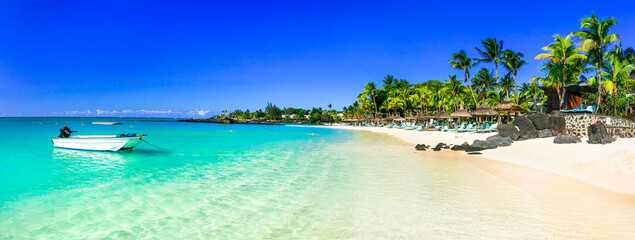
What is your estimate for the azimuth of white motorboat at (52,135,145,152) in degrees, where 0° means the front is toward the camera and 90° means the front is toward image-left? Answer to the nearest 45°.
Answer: approximately 270°

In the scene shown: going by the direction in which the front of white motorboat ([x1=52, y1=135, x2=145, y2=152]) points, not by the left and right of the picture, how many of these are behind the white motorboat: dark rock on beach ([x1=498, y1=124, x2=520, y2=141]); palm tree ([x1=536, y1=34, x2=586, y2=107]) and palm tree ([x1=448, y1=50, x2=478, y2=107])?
0

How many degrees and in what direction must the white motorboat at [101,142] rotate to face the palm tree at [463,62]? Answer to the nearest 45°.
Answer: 0° — it already faces it

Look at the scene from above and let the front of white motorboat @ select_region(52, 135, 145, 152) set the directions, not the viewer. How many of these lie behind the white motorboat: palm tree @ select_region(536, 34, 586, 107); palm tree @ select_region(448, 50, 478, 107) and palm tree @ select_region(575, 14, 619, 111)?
0

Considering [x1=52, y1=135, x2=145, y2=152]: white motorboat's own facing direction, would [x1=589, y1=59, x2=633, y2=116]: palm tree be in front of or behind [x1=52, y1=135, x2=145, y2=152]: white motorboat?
in front

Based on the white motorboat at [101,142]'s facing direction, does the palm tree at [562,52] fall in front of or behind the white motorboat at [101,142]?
in front

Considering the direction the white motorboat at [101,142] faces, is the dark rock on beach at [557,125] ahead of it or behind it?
ahead

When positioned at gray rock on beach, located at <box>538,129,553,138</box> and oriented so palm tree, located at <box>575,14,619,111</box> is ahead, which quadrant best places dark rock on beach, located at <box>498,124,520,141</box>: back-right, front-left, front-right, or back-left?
back-left

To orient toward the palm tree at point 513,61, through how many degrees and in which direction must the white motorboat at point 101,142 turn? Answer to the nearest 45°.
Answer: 0° — it already faces it

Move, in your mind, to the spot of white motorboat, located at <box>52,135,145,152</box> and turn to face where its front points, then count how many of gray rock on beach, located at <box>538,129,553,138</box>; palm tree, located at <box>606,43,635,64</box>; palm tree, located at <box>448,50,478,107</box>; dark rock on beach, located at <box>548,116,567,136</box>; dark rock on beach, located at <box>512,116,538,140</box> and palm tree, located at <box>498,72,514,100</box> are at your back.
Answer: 0

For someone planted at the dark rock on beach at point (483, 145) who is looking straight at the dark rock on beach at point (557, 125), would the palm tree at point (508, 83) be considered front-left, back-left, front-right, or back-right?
front-left

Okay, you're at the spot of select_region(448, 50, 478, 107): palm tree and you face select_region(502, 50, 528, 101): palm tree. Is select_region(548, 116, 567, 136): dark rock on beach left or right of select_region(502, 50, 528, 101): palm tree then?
right
